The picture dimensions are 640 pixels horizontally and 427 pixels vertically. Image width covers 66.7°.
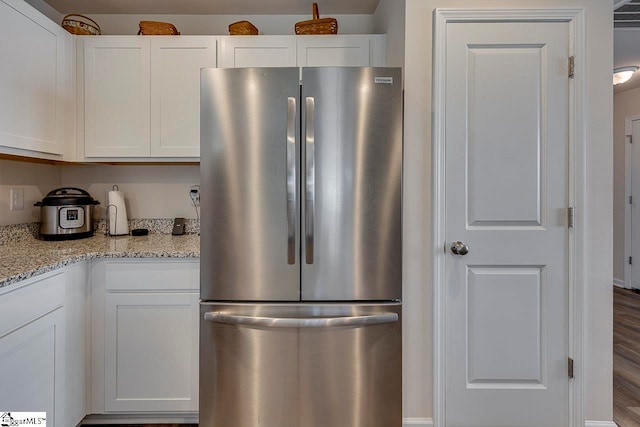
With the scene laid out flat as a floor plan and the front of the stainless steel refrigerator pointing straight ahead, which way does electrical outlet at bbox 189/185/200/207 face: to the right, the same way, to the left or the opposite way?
the same way

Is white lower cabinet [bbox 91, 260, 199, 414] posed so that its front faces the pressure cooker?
no

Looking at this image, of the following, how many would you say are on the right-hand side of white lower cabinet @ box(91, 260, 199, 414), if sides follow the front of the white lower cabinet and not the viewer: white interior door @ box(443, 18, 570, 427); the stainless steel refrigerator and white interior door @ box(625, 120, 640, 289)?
0

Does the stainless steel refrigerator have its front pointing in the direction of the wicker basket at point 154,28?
no

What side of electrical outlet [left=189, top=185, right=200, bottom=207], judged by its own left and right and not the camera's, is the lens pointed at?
front

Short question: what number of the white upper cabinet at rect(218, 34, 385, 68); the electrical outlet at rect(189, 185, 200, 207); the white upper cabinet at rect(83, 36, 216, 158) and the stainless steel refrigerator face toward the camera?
4

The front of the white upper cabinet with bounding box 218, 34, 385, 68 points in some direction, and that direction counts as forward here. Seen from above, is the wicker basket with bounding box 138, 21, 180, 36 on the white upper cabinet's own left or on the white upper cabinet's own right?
on the white upper cabinet's own right

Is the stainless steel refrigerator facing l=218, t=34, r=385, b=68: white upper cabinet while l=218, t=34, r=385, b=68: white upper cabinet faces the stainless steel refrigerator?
no

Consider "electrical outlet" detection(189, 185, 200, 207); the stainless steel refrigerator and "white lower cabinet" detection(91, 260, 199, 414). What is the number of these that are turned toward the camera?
3

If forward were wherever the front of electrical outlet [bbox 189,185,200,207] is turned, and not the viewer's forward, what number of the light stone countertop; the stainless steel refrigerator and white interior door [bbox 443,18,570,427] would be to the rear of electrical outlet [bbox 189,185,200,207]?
0

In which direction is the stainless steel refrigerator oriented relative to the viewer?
toward the camera

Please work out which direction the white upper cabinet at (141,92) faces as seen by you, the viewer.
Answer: facing the viewer

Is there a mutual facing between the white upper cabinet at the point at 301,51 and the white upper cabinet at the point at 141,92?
no

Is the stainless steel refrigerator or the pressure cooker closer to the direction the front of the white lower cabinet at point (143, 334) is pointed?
the stainless steel refrigerator
